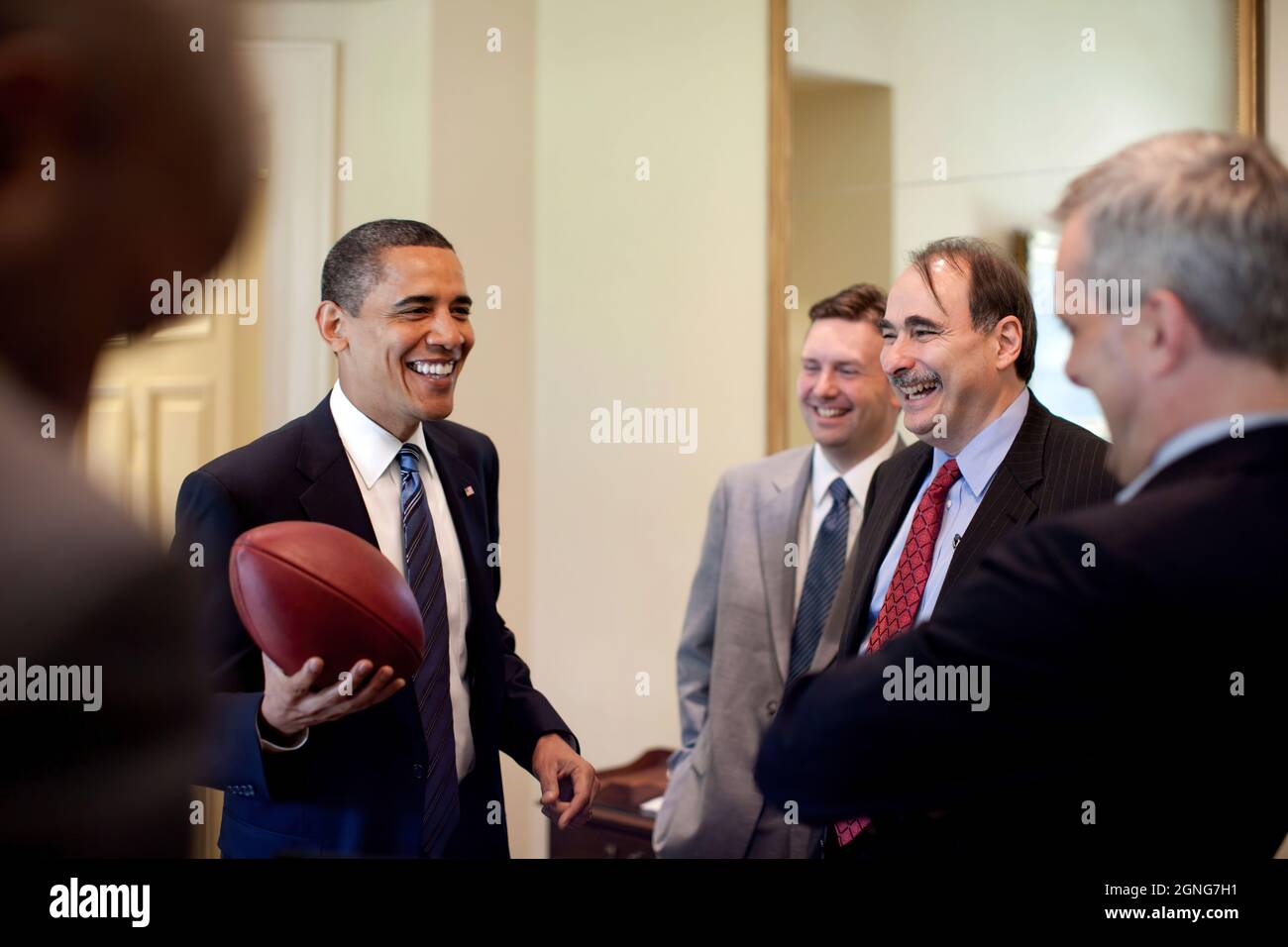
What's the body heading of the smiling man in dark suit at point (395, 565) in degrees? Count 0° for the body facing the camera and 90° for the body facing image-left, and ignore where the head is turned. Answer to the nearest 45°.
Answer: approximately 315°

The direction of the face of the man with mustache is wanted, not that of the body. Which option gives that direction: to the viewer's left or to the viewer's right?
to the viewer's left

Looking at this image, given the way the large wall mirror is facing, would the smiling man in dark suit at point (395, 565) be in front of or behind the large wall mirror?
in front

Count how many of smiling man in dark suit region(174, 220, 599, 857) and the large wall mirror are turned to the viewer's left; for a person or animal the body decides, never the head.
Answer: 0

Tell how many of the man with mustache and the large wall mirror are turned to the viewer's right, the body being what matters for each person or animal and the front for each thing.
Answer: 0

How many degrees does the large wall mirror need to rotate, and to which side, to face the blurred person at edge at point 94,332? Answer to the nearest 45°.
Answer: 0° — it already faces them

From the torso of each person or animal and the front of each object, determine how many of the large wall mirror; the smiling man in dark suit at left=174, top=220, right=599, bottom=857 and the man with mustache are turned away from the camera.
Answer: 0

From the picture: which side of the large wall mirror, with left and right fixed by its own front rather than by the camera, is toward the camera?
front

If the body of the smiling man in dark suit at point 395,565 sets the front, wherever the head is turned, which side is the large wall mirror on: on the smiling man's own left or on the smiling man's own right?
on the smiling man's own left

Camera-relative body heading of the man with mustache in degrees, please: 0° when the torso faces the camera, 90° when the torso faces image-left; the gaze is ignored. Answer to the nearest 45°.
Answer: approximately 45°

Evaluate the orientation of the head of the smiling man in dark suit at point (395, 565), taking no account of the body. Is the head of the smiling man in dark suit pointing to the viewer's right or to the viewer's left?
to the viewer's right

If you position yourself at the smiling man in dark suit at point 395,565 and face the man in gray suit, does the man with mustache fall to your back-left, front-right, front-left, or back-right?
front-right

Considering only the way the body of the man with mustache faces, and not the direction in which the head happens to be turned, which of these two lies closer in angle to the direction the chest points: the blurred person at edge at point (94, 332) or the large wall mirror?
the blurred person at edge

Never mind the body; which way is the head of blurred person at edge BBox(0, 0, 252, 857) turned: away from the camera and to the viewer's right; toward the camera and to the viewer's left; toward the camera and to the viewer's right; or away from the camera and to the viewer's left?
away from the camera and to the viewer's right

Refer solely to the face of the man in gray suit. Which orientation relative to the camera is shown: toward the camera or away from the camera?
toward the camera
